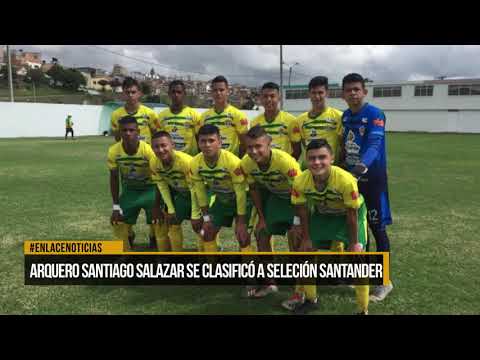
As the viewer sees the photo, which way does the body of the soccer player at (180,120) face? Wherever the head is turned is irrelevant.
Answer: toward the camera

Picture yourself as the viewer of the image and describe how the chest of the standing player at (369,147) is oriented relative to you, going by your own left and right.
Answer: facing the viewer and to the left of the viewer

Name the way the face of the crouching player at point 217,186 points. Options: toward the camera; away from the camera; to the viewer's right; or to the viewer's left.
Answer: toward the camera

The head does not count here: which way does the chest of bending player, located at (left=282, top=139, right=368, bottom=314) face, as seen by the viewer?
toward the camera

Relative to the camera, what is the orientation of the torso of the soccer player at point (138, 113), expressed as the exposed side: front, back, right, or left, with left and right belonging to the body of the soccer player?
front

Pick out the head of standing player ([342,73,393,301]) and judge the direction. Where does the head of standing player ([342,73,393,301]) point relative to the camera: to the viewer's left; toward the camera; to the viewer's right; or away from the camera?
toward the camera

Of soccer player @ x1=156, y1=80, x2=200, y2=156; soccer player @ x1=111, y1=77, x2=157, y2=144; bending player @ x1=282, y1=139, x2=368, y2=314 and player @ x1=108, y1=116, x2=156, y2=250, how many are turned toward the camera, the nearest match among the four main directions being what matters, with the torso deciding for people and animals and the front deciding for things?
4

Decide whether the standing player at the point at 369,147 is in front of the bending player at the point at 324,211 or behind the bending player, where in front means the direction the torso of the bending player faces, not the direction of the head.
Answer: behind

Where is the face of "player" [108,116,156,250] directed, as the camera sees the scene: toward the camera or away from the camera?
toward the camera

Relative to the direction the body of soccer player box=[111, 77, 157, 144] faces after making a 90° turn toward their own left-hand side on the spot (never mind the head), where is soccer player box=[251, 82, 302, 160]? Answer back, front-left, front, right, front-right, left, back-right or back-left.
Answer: front-right

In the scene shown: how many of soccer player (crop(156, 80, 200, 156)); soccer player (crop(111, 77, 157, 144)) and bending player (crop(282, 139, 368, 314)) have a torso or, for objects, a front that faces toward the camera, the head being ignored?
3

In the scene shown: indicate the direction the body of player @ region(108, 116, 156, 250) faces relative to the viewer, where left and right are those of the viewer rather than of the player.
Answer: facing the viewer

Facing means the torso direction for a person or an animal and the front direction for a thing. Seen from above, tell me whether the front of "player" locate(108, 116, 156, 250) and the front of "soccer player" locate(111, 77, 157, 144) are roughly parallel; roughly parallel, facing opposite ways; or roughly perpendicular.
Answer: roughly parallel

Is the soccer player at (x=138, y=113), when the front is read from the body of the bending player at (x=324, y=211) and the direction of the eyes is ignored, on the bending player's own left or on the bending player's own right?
on the bending player's own right

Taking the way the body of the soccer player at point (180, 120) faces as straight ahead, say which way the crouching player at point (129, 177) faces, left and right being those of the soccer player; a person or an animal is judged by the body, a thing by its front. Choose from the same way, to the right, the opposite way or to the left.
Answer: the same way

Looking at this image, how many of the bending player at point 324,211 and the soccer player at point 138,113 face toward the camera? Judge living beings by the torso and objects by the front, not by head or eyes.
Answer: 2
